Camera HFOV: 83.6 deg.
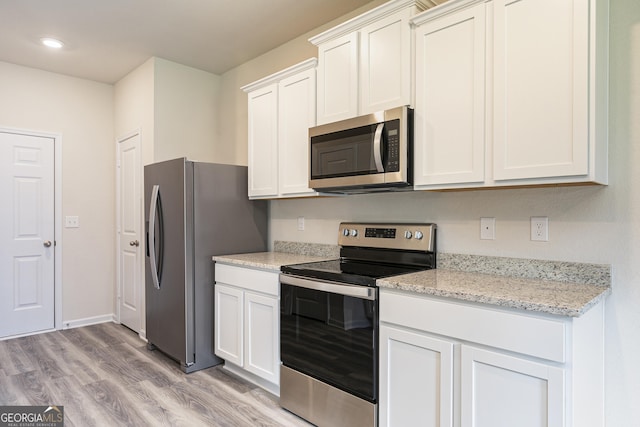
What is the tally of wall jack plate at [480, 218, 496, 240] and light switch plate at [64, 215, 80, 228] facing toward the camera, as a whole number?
2

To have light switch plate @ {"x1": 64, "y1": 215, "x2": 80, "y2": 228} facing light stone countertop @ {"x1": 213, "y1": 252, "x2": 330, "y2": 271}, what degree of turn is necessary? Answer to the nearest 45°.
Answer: approximately 45° to its left

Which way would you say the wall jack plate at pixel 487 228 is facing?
toward the camera

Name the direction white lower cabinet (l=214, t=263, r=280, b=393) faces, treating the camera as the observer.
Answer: facing the viewer and to the left of the viewer

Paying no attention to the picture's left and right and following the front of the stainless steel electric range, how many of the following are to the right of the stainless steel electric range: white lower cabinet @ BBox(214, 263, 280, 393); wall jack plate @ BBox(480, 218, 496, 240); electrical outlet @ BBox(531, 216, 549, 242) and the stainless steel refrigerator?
2

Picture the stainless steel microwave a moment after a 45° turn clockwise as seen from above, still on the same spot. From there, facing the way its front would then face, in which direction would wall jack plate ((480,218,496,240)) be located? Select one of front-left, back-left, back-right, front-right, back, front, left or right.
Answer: back

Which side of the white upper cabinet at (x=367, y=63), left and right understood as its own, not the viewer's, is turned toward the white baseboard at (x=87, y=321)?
right

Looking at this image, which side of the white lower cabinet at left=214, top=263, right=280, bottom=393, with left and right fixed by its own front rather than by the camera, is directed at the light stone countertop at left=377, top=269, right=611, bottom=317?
left

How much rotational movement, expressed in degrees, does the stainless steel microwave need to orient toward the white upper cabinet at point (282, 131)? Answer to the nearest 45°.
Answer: approximately 90° to its right

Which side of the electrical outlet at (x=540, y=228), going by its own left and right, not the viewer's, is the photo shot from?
front

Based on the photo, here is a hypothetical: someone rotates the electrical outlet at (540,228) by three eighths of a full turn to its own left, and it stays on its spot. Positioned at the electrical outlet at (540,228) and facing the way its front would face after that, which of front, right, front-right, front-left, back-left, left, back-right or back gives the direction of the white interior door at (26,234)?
back-left

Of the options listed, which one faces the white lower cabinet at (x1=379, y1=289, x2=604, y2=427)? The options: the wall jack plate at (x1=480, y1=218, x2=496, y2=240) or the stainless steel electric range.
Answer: the wall jack plate

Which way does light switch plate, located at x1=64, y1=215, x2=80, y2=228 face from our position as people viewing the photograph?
facing the viewer

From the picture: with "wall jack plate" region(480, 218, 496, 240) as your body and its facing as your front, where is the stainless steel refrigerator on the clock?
The stainless steel refrigerator is roughly at 3 o'clock from the wall jack plate.

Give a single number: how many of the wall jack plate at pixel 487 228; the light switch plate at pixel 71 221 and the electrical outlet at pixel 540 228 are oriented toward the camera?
3
